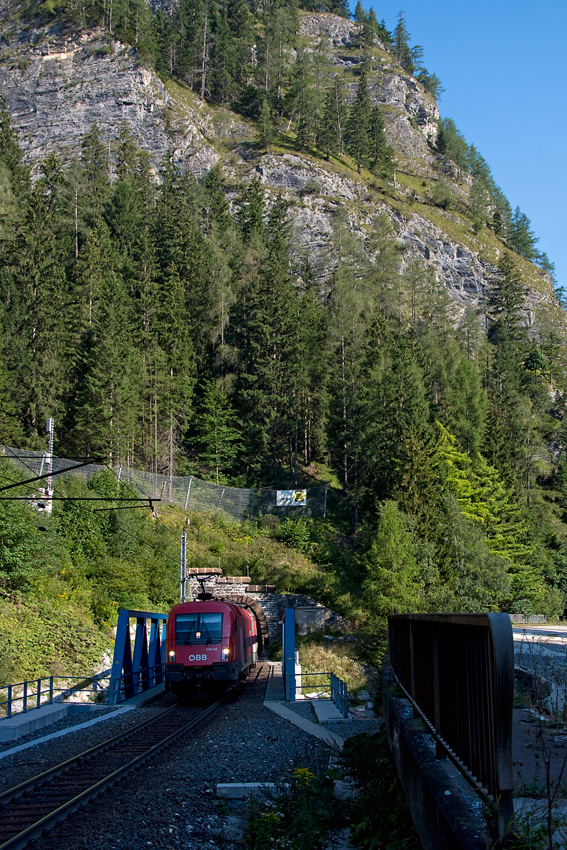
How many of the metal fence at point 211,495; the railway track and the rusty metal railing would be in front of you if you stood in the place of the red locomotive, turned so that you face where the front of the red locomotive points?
2

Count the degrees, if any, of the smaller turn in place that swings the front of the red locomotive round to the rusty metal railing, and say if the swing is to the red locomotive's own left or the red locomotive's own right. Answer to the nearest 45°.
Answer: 0° — it already faces it

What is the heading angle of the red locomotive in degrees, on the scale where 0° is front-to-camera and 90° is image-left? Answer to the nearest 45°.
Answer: approximately 0°

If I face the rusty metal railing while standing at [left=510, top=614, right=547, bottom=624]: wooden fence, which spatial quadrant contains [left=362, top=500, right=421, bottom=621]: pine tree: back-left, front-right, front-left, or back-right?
front-right

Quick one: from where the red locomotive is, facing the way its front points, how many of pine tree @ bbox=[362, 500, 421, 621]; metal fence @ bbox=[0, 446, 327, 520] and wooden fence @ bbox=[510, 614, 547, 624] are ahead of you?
0

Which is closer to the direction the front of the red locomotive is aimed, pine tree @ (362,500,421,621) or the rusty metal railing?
the rusty metal railing

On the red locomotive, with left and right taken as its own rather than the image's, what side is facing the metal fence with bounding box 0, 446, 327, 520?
back

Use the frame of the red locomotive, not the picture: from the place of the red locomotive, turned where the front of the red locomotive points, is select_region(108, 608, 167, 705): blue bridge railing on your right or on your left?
on your right

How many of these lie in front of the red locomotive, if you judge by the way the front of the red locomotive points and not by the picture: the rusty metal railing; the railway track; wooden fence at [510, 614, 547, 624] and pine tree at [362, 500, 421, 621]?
2

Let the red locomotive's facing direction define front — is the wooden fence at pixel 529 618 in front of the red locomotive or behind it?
behind

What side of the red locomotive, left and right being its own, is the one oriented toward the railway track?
front

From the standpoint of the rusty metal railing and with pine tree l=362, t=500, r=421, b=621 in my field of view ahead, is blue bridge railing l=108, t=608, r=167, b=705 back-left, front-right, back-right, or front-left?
front-left

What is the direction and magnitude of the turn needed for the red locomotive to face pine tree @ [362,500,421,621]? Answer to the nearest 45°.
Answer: approximately 135° to its left

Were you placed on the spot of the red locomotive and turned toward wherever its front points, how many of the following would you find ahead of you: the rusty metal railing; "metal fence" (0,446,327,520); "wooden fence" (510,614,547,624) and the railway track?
2

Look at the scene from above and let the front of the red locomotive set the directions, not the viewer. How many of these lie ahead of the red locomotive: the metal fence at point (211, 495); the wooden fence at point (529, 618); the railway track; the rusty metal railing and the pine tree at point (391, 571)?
2

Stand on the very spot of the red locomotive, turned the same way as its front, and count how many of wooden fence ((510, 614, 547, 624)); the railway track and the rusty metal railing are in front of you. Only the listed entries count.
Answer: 2

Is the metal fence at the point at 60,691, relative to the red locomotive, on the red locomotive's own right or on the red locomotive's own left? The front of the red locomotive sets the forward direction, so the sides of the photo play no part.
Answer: on the red locomotive's own right
